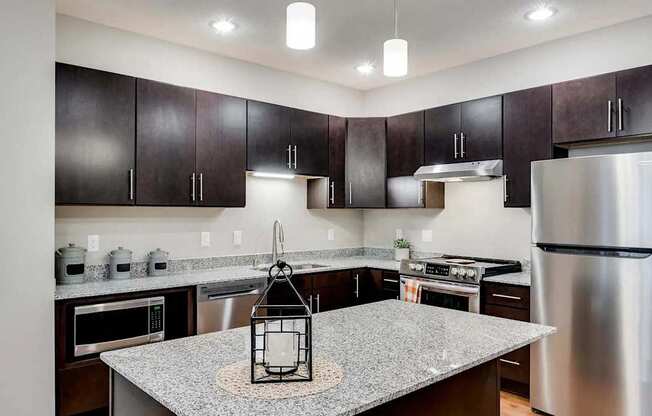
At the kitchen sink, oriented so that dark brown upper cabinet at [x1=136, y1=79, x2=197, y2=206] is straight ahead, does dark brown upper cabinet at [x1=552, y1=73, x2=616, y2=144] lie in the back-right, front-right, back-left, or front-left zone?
back-left

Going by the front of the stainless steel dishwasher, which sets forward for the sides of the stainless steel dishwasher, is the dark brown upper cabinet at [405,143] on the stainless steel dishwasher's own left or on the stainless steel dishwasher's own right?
on the stainless steel dishwasher's own left

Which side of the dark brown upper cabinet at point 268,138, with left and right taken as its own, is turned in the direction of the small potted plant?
left

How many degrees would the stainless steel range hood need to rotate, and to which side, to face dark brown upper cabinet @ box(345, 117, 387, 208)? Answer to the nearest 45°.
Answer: approximately 90° to its right

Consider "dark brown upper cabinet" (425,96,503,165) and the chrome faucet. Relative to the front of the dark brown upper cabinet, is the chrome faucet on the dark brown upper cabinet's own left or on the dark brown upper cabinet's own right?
on the dark brown upper cabinet's own right

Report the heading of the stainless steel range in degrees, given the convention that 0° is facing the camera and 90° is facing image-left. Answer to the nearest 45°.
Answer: approximately 45°

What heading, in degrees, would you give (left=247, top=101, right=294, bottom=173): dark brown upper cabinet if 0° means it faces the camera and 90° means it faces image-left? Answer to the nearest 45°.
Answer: approximately 315°
